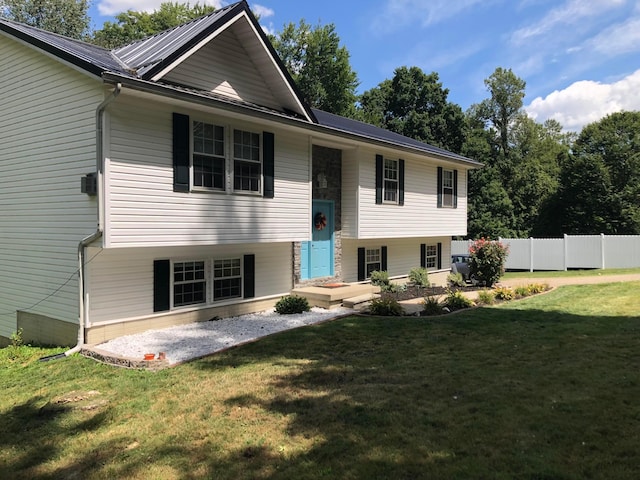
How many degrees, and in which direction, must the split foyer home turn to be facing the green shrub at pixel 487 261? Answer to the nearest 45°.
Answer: approximately 90° to its left

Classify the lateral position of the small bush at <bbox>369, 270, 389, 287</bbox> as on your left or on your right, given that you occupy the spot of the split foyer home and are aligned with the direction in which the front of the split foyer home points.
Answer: on your left

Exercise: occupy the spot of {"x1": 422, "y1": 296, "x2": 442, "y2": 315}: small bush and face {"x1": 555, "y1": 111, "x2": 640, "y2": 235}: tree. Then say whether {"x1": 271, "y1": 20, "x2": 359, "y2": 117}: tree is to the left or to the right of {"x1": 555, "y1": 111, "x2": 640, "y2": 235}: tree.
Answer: left

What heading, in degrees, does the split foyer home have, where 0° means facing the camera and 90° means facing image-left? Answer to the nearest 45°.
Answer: approximately 315°

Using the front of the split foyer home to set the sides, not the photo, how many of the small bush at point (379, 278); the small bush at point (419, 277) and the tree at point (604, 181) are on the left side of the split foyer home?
3

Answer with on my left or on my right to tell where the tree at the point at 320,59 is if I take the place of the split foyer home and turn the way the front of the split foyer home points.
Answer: on my left

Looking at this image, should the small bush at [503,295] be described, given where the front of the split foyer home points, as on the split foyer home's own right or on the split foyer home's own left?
on the split foyer home's own left

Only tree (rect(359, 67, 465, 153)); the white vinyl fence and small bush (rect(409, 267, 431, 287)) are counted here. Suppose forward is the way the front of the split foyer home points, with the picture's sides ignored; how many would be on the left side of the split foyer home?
3

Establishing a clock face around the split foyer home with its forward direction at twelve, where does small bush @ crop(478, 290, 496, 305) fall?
The small bush is roughly at 10 o'clock from the split foyer home.

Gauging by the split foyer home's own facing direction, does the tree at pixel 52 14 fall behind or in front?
behind

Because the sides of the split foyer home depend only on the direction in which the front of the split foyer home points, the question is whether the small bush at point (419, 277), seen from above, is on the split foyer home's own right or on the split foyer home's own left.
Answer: on the split foyer home's own left
